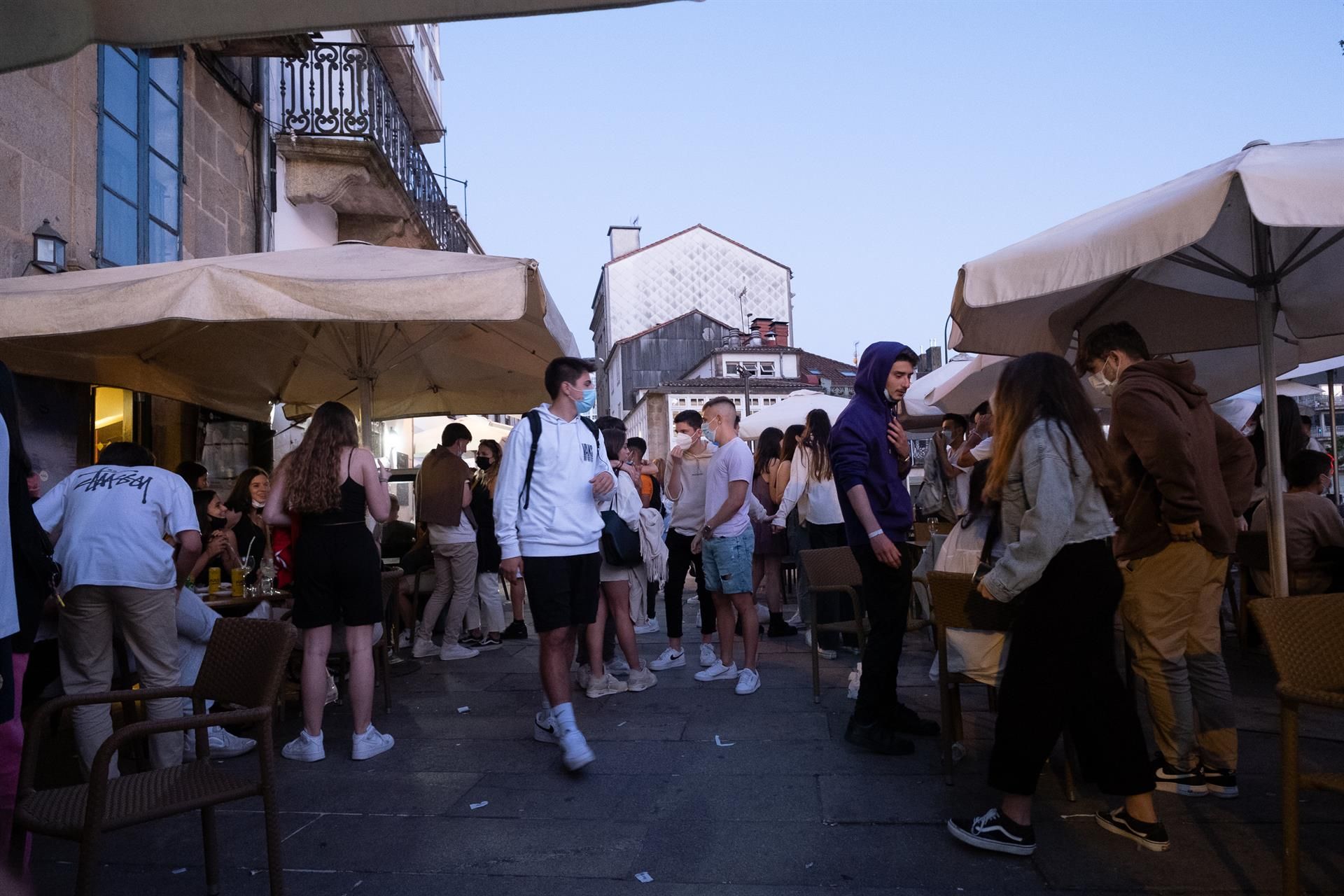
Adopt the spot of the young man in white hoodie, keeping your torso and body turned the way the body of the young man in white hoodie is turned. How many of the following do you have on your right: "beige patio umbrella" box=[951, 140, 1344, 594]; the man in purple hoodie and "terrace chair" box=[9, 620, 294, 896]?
1

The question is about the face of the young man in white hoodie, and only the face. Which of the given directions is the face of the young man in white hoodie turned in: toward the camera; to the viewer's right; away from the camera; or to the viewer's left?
to the viewer's right

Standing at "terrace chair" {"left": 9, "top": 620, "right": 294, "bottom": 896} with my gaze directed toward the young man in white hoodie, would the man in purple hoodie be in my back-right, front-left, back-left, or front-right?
front-right

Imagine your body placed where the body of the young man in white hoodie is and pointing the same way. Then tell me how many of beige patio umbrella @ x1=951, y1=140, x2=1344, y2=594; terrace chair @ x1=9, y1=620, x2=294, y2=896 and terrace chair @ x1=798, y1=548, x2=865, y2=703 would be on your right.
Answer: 1

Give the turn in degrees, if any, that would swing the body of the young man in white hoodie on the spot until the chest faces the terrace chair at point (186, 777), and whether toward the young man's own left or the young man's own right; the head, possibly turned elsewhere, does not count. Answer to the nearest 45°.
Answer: approximately 90° to the young man's own right

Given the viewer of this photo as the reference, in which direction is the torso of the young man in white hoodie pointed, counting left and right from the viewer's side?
facing the viewer and to the right of the viewer
